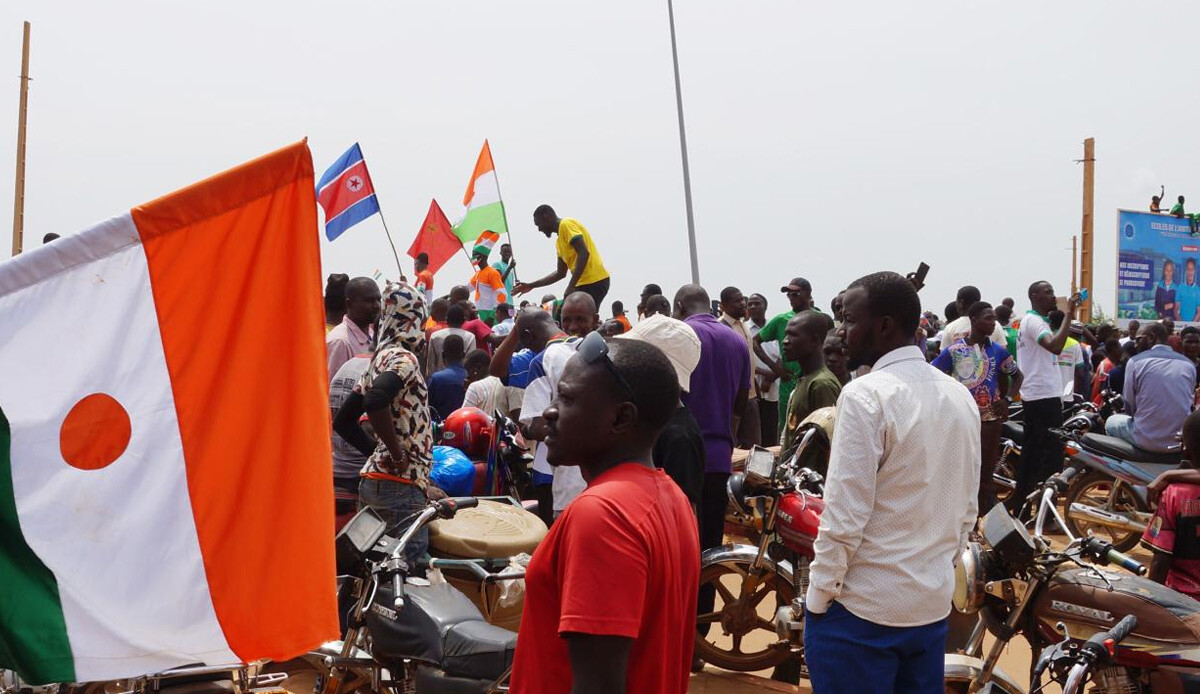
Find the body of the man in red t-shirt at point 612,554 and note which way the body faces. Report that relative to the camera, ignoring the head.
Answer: to the viewer's left

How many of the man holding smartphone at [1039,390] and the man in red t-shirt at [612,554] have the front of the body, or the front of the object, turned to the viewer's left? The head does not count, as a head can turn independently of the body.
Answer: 1

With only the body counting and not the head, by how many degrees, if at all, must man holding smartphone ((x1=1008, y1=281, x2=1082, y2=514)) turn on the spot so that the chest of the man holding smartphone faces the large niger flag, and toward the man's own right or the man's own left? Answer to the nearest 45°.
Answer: approximately 90° to the man's own right

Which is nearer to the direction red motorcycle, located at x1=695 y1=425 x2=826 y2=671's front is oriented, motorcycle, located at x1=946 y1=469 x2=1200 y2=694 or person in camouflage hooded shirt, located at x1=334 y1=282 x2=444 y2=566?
the person in camouflage hooded shirt

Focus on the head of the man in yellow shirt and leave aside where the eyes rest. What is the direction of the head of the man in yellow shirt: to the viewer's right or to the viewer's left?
to the viewer's left

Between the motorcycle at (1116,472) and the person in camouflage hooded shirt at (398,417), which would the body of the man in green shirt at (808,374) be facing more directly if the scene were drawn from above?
the person in camouflage hooded shirt

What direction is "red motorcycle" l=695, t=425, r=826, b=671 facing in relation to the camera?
to the viewer's left

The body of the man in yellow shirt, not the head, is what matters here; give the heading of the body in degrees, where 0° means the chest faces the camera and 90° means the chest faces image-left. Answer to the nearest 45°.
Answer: approximately 90°

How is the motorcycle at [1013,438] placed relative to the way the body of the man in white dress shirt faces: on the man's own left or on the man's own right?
on the man's own right
